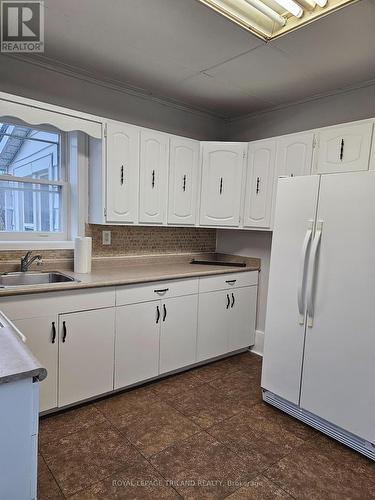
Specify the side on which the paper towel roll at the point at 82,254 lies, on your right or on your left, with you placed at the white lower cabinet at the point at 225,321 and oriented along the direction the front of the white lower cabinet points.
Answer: on your right

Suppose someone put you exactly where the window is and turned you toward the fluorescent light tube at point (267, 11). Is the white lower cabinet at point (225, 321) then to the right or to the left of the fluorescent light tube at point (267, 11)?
left

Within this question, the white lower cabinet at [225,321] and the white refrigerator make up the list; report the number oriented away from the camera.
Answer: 0

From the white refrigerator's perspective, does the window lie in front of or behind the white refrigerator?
in front

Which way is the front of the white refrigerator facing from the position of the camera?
facing the viewer and to the left of the viewer

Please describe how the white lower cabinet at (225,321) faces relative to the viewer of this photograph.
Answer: facing the viewer and to the right of the viewer

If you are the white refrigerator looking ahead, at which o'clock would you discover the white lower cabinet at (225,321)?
The white lower cabinet is roughly at 3 o'clock from the white refrigerator.

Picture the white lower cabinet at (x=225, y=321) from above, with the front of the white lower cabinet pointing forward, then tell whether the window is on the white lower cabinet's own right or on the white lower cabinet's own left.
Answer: on the white lower cabinet's own right

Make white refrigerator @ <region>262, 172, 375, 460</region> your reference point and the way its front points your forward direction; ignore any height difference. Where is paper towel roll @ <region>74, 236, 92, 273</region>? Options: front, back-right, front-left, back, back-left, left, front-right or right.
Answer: front-right

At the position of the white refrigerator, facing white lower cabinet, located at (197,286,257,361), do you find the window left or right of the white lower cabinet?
left

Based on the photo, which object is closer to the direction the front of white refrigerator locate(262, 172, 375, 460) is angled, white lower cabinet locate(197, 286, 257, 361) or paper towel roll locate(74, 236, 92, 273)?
the paper towel roll

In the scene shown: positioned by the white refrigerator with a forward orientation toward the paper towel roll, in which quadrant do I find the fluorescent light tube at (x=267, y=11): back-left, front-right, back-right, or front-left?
front-left
